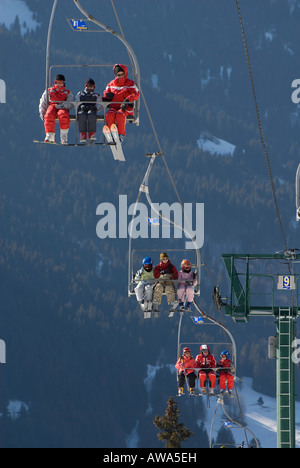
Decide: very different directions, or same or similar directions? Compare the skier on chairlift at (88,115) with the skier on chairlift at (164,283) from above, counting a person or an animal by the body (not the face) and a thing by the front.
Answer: same or similar directions

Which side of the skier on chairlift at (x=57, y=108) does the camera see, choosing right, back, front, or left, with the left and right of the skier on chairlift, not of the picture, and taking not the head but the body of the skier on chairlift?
front

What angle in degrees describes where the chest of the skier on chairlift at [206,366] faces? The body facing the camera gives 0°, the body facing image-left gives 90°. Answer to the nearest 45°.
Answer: approximately 0°

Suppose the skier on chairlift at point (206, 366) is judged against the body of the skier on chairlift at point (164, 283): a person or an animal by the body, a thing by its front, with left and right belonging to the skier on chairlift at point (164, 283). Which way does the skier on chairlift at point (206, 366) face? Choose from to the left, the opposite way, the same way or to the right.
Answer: the same way

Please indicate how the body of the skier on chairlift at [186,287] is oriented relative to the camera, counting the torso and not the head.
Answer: toward the camera

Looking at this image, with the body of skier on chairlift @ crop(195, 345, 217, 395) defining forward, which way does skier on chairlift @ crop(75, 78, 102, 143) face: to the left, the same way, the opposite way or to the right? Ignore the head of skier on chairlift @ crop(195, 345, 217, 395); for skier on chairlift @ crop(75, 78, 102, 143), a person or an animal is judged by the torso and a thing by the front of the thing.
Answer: the same way

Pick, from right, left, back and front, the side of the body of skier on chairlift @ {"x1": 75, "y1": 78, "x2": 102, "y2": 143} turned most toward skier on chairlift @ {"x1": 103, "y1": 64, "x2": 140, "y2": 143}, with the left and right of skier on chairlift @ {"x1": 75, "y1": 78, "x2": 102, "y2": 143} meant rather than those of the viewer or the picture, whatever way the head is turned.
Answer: left

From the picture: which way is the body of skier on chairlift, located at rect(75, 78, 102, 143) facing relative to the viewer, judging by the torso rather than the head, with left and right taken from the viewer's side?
facing the viewer

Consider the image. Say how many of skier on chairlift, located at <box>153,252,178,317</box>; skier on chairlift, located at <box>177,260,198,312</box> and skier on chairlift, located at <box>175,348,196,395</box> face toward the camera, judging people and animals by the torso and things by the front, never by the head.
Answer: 3
